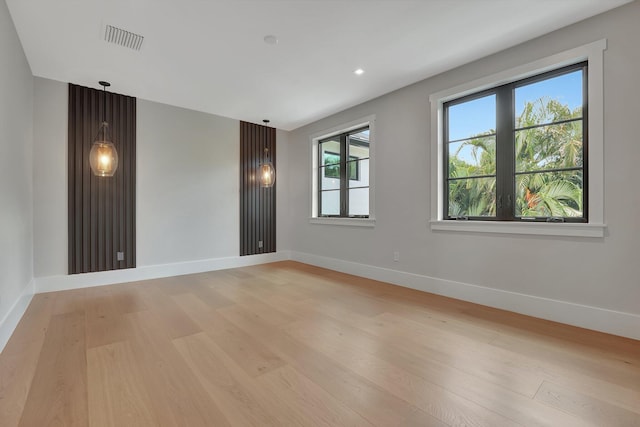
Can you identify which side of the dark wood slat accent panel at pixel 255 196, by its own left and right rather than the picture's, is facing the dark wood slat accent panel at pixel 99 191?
right

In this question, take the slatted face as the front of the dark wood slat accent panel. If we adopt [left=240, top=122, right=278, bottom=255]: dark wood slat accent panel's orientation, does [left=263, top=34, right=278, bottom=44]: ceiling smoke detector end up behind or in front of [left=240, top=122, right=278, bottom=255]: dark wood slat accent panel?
in front

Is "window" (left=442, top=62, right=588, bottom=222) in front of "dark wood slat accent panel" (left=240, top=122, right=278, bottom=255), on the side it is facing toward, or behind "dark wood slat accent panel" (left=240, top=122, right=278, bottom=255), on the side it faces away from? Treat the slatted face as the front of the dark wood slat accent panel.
in front

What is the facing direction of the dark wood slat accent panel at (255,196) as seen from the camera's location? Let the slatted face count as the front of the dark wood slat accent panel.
facing the viewer and to the right of the viewer

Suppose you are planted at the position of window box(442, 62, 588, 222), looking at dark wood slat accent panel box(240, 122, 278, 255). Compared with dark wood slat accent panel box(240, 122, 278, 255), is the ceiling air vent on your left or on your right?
left

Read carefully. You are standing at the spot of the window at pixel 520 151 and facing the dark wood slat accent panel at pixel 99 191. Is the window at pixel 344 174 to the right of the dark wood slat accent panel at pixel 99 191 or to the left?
right

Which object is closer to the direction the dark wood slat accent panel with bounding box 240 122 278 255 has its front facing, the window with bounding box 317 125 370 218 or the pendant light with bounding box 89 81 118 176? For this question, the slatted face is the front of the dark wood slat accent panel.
the window

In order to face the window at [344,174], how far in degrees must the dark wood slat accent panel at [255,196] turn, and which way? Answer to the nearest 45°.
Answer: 0° — it already faces it

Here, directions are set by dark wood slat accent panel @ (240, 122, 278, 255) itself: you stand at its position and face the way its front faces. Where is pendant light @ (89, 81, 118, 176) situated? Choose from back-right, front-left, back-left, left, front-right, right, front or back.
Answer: right
